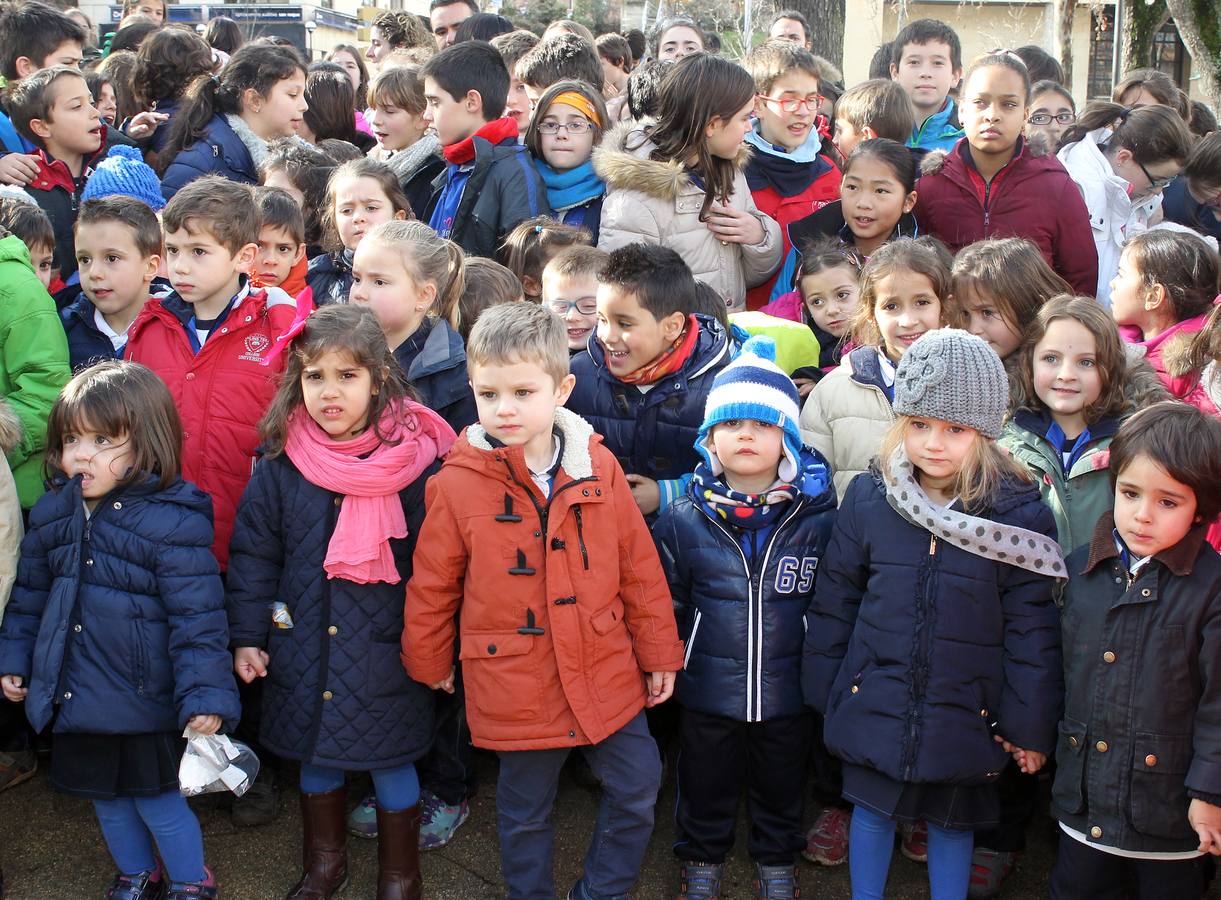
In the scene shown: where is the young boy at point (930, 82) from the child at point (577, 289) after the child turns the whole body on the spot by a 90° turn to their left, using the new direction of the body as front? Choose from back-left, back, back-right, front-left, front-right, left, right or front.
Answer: front-left

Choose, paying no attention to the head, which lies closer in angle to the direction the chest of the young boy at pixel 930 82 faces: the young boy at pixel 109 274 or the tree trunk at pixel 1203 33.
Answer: the young boy

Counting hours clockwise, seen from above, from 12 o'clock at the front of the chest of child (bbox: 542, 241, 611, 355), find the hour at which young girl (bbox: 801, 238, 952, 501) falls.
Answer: The young girl is roughly at 10 o'clock from the child.

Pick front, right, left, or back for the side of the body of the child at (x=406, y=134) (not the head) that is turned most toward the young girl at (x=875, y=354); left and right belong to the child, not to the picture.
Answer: left

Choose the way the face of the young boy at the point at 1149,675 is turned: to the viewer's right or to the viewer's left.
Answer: to the viewer's left

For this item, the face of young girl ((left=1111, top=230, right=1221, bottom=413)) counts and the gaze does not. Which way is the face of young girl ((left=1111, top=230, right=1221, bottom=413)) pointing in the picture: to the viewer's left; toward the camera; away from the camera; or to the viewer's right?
to the viewer's left

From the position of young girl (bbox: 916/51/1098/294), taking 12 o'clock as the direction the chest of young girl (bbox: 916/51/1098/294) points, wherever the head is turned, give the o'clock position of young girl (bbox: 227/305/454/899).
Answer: young girl (bbox: 227/305/454/899) is roughly at 1 o'clock from young girl (bbox: 916/51/1098/294).

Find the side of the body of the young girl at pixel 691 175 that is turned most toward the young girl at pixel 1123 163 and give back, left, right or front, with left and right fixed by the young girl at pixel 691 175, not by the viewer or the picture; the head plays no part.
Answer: left

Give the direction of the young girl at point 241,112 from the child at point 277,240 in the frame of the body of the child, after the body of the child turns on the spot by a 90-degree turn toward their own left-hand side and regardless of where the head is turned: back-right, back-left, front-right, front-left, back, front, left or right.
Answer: back-left

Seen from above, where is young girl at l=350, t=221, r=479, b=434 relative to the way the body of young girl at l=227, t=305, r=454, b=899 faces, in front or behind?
behind

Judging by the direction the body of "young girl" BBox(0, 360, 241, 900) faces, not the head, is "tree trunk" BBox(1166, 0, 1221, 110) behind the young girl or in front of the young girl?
behind
